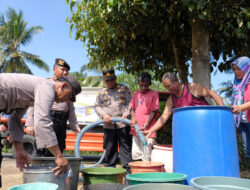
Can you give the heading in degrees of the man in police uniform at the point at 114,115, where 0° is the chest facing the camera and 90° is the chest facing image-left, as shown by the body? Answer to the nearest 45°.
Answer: approximately 0°

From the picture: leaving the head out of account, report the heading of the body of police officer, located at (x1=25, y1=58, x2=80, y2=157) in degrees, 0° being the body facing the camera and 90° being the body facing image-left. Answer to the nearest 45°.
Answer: approximately 315°

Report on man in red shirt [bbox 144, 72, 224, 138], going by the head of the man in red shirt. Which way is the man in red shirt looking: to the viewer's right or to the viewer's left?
to the viewer's left

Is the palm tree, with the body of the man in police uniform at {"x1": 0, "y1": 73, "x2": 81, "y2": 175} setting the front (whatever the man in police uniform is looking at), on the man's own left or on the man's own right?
on the man's own left

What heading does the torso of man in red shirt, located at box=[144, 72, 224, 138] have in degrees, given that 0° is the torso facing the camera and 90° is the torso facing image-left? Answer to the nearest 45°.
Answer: approximately 45°

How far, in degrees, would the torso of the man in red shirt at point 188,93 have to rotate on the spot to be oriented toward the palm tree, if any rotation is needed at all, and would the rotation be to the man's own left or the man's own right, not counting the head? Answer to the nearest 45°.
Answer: approximately 90° to the man's own right

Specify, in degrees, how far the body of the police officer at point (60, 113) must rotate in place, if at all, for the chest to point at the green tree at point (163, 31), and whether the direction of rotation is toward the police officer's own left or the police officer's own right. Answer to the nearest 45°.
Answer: approximately 90° to the police officer's own left

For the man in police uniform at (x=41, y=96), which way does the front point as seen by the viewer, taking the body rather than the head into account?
to the viewer's right

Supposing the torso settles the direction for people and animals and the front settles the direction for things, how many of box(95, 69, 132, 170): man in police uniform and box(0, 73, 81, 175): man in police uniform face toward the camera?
1

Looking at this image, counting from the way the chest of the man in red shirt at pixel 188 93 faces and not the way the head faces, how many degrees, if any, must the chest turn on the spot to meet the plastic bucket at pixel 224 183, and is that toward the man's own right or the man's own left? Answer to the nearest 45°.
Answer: approximately 45° to the man's own left

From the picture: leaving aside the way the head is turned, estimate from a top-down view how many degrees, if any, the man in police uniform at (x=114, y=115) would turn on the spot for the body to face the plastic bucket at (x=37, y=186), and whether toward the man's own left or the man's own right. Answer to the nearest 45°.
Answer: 0° — they already face it
